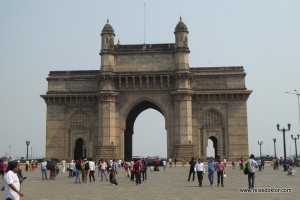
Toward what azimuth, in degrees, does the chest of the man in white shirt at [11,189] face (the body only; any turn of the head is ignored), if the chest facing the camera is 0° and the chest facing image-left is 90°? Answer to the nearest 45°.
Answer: approximately 270°

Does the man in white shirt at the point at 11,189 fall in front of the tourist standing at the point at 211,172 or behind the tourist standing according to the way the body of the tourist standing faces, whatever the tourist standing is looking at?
in front

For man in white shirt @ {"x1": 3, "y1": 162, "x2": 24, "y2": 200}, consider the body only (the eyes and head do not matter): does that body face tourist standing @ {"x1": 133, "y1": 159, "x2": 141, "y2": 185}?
no

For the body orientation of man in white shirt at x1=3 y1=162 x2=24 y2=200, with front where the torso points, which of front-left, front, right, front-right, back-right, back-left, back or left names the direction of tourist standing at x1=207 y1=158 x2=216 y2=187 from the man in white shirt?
front-left

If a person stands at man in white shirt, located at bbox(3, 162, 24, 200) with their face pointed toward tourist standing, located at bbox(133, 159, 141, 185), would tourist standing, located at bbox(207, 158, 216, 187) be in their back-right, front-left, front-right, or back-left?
front-right

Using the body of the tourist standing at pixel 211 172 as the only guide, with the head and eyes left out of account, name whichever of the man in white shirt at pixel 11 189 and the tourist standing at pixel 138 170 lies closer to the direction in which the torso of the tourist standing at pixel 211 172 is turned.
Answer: the man in white shirt

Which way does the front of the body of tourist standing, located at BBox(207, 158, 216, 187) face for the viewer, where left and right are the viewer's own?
facing the viewer

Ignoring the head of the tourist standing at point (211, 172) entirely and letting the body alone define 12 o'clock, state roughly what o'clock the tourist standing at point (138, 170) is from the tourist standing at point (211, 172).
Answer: the tourist standing at point (138, 170) is roughly at 4 o'clock from the tourist standing at point (211, 172).

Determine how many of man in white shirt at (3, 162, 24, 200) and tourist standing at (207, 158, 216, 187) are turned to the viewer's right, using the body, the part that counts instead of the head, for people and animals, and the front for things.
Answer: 1
